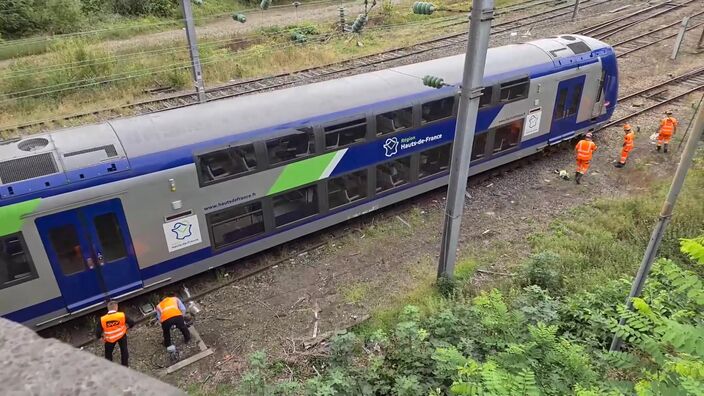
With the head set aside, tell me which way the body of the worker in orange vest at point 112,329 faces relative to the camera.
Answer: away from the camera

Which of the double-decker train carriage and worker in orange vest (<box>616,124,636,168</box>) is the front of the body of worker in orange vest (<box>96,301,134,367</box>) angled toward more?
the double-decker train carriage

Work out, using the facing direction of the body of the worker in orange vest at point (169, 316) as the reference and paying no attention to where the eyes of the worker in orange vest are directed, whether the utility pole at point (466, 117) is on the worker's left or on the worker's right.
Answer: on the worker's right

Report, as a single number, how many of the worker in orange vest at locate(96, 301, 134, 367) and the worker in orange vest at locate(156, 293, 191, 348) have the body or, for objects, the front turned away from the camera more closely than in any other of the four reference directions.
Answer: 2

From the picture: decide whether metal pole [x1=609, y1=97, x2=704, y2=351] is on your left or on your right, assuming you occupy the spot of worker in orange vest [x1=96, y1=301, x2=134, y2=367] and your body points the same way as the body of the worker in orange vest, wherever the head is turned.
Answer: on your right

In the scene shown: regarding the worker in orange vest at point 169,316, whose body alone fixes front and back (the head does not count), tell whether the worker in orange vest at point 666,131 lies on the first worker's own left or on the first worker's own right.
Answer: on the first worker's own right

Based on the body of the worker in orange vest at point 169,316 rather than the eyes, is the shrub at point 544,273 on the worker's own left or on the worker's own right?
on the worker's own right

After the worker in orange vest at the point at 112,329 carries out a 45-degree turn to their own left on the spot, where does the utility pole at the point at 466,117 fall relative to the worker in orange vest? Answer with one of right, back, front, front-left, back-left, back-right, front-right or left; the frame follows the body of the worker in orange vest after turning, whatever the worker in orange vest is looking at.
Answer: back-right

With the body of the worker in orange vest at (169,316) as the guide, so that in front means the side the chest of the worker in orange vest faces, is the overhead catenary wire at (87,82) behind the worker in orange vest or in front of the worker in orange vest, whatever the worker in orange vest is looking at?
in front

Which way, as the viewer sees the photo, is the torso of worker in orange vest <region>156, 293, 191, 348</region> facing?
away from the camera

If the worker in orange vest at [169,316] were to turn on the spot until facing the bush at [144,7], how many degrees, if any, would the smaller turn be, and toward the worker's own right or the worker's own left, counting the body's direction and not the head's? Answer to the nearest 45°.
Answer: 0° — they already face it

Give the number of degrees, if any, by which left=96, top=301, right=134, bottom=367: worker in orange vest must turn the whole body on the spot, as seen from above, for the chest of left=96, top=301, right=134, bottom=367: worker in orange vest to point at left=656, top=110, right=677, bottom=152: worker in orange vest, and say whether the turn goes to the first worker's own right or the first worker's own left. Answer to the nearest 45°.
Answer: approximately 90° to the first worker's own right

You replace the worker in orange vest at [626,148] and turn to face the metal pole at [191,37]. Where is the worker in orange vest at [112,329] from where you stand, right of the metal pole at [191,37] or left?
left
